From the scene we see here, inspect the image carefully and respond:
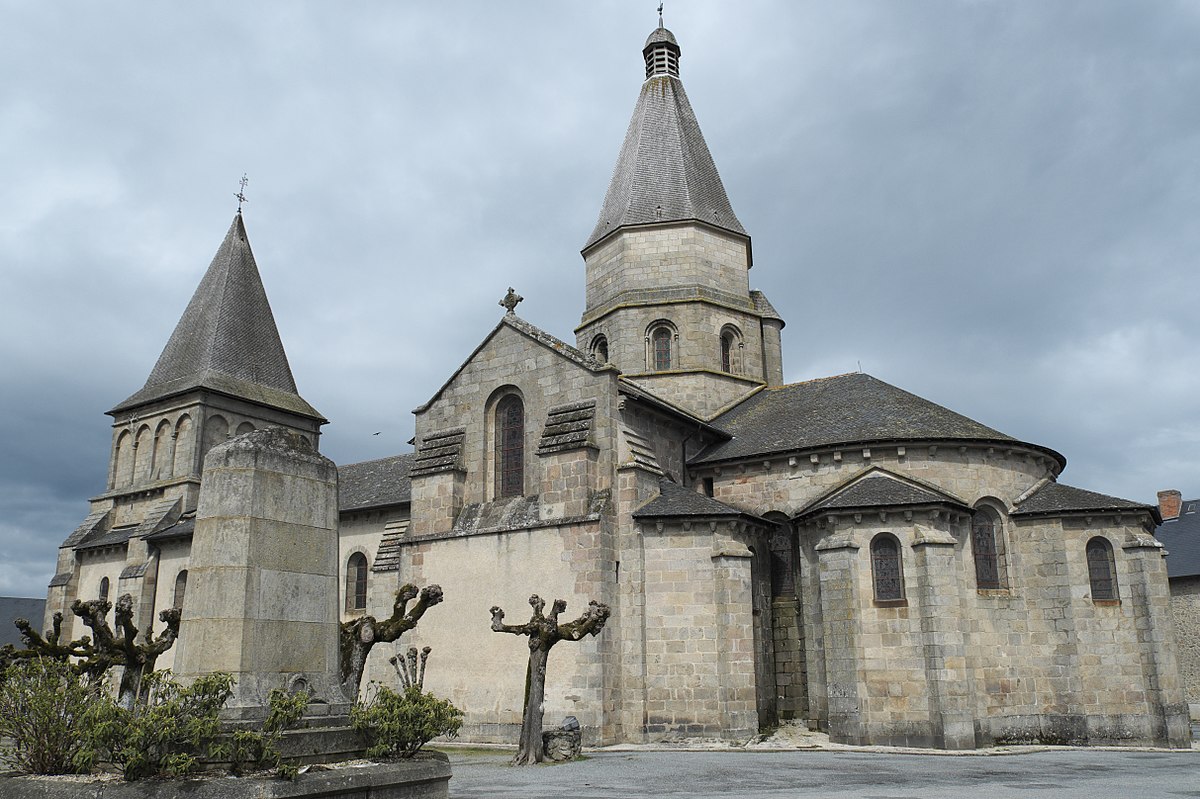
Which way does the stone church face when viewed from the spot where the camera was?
facing away from the viewer and to the left of the viewer

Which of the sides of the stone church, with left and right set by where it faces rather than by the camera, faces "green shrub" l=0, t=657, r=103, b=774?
left

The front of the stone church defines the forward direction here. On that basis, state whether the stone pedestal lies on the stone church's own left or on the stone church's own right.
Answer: on the stone church's own left

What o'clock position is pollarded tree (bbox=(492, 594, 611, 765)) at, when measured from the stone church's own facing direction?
The pollarded tree is roughly at 9 o'clock from the stone church.
